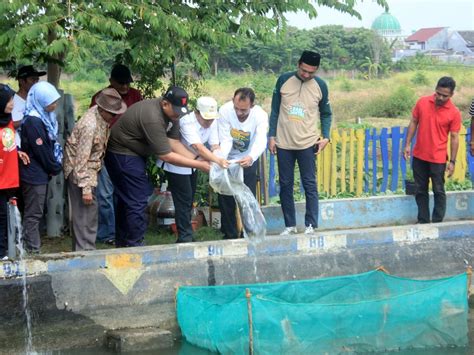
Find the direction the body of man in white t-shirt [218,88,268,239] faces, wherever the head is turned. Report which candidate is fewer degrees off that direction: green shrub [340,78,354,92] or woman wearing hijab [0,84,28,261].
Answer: the woman wearing hijab

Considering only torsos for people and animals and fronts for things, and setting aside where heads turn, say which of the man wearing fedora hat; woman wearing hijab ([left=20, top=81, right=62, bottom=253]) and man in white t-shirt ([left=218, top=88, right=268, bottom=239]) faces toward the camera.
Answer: the man in white t-shirt

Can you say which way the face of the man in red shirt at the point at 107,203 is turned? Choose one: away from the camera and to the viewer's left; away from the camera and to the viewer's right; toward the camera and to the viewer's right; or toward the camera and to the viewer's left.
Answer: toward the camera and to the viewer's right

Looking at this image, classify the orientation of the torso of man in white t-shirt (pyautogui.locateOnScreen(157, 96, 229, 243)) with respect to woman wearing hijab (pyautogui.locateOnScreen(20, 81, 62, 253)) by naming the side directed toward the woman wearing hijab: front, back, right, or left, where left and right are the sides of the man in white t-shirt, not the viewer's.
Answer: right

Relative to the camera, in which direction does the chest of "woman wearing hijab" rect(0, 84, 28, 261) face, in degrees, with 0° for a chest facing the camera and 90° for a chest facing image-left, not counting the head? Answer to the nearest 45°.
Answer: approximately 315°

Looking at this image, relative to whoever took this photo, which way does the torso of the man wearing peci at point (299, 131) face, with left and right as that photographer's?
facing the viewer

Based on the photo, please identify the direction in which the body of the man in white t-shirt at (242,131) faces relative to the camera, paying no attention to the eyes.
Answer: toward the camera

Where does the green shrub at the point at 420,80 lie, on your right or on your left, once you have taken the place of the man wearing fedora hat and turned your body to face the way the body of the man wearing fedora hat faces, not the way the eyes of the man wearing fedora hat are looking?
on your left

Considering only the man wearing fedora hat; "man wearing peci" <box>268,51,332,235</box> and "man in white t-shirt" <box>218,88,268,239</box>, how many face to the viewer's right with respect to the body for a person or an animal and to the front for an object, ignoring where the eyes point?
1

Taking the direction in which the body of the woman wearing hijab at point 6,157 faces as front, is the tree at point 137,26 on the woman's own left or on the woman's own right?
on the woman's own left

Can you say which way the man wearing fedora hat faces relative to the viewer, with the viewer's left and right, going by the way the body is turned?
facing to the right of the viewer

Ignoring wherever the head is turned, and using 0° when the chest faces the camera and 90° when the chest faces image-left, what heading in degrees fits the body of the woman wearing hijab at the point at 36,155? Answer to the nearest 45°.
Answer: approximately 270°

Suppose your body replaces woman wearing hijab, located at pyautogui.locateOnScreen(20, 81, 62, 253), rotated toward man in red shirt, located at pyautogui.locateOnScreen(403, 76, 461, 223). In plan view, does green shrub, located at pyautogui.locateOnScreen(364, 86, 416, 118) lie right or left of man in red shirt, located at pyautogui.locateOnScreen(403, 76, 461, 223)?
left

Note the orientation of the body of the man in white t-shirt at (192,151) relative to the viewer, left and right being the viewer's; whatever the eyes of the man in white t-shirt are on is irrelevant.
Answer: facing the viewer and to the right of the viewer

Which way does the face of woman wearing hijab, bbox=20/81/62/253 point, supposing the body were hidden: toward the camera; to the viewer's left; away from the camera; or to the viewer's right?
to the viewer's right
